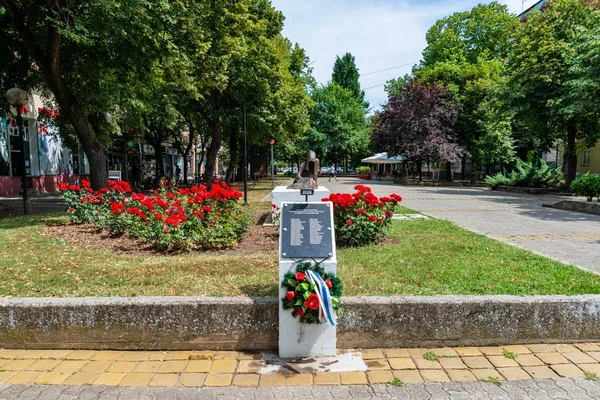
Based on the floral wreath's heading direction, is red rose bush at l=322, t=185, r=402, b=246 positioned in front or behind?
behind

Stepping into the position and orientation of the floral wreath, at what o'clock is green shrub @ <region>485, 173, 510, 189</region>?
The green shrub is roughly at 7 o'clock from the floral wreath.

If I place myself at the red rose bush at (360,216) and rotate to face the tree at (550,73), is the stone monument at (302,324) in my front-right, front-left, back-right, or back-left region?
back-right

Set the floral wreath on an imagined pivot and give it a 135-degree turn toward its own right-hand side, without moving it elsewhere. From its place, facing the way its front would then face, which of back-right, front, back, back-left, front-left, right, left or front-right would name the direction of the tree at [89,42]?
front

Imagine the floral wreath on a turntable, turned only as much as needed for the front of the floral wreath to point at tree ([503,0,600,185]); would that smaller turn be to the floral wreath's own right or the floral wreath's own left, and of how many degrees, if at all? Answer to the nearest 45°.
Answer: approximately 135° to the floral wreath's own left

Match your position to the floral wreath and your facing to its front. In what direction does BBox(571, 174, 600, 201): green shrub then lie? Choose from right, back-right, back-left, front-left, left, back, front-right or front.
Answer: back-left

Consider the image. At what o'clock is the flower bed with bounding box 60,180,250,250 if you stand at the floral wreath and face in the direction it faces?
The flower bed is roughly at 5 o'clock from the floral wreath.

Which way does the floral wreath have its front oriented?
toward the camera
